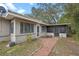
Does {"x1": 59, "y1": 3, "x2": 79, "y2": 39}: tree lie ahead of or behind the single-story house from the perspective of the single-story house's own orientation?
ahead

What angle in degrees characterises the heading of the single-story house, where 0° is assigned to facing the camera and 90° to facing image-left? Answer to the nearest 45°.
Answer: approximately 315°
